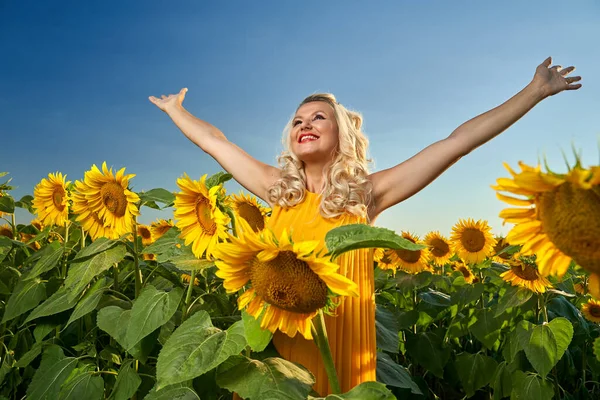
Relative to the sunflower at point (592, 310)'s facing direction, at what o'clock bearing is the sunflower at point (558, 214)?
the sunflower at point (558, 214) is roughly at 12 o'clock from the sunflower at point (592, 310).

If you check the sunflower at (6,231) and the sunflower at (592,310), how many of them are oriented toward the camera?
2

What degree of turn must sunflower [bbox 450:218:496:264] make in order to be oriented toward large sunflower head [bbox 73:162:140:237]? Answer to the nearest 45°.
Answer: approximately 45° to its right

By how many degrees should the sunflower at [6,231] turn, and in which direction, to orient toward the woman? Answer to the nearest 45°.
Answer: approximately 45° to its left

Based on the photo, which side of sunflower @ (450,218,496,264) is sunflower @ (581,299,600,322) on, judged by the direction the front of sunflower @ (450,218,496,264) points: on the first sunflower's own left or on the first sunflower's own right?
on the first sunflower's own left

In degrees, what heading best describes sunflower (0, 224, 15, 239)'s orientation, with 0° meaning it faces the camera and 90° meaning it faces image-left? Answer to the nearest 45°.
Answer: approximately 0°
